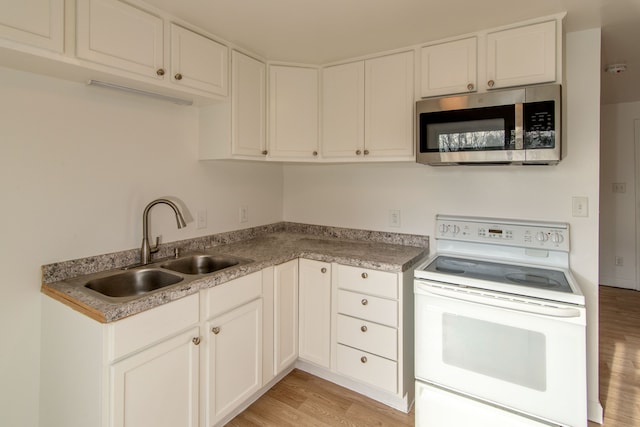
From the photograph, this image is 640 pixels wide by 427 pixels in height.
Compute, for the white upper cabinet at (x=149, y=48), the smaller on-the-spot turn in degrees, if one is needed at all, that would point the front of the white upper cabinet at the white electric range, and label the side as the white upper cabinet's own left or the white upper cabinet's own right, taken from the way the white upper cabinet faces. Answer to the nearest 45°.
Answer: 0° — it already faces it

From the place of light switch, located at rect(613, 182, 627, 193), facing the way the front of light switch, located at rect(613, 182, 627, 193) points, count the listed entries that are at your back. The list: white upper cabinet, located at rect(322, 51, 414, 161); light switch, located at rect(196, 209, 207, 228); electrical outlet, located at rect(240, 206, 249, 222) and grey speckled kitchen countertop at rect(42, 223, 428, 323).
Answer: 0

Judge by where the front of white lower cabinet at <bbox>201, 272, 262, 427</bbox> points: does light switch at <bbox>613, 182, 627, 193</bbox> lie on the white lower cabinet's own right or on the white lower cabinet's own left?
on the white lower cabinet's own left

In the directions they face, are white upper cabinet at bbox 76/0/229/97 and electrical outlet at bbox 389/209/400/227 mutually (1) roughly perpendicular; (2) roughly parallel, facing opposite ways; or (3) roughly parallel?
roughly perpendicular

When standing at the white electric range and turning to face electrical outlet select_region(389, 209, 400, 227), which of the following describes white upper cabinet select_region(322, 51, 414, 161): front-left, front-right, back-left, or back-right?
front-left

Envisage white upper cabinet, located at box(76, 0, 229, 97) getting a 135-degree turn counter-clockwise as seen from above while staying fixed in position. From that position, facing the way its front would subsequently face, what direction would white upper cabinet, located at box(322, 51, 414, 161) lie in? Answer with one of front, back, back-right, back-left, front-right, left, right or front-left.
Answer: right

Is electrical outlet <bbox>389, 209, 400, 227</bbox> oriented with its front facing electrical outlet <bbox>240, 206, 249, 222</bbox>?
no

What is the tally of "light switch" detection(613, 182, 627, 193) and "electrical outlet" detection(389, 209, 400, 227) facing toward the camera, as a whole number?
2

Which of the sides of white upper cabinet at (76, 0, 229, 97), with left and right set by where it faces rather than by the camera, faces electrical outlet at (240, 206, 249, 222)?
left

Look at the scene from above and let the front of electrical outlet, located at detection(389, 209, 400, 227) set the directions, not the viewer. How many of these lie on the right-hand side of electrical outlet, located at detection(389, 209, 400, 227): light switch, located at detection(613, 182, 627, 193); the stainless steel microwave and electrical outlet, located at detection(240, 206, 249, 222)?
1

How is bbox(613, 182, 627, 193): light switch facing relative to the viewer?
toward the camera

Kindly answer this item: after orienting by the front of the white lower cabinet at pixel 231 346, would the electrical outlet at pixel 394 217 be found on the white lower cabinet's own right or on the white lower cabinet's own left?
on the white lower cabinet's own left

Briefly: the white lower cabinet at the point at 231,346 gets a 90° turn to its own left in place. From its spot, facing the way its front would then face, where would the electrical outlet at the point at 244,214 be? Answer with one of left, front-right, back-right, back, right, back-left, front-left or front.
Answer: front-left

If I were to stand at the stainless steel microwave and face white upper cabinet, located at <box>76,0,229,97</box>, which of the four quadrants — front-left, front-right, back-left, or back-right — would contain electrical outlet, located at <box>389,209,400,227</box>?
front-right

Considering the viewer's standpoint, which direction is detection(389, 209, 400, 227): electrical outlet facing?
facing the viewer
